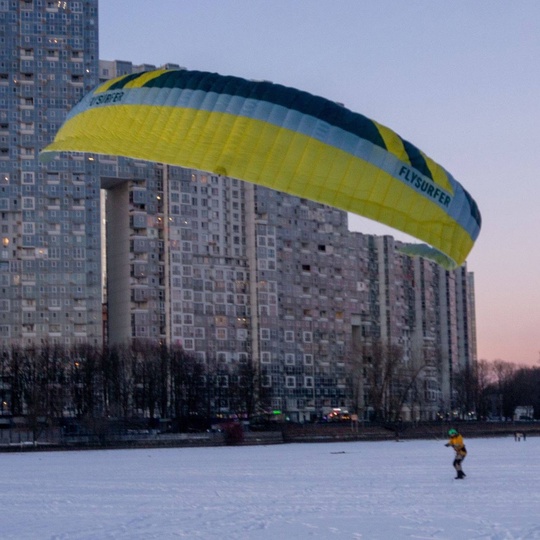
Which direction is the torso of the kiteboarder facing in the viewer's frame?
to the viewer's left
